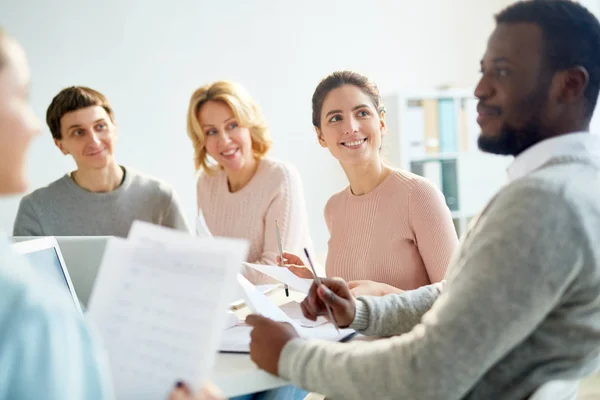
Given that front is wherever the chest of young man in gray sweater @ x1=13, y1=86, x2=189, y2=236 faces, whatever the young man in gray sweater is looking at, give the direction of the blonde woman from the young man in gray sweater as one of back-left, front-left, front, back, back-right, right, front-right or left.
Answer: left

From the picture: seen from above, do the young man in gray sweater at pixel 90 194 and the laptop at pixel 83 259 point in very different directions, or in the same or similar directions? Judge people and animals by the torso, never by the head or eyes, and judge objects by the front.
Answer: very different directions

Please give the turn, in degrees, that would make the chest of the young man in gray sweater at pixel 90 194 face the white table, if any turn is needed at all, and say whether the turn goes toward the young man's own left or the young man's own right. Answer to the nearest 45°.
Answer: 0° — they already face it

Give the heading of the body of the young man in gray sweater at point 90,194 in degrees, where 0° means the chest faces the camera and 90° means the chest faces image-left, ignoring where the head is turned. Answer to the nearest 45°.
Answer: approximately 0°

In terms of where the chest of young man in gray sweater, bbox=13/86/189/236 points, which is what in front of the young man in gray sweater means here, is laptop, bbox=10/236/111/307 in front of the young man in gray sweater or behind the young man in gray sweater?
in front

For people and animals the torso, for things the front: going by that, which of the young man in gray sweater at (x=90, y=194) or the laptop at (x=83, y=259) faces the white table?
the young man in gray sweater

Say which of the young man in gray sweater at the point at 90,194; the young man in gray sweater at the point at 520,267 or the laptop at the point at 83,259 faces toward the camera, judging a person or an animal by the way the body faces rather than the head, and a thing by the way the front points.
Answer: the young man in gray sweater at the point at 90,194

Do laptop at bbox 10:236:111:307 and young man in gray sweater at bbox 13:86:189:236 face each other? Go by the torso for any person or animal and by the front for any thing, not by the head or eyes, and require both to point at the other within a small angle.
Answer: yes

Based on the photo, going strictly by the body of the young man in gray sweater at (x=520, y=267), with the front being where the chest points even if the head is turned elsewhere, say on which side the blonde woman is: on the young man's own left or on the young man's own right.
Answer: on the young man's own right

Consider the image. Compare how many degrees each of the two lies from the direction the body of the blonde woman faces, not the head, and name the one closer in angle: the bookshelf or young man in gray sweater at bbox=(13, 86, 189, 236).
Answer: the young man in gray sweater

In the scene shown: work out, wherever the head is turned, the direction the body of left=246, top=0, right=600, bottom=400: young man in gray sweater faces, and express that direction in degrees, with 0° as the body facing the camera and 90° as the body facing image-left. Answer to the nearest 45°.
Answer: approximately 90°

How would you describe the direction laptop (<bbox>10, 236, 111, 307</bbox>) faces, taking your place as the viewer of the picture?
facing away from the viewer
